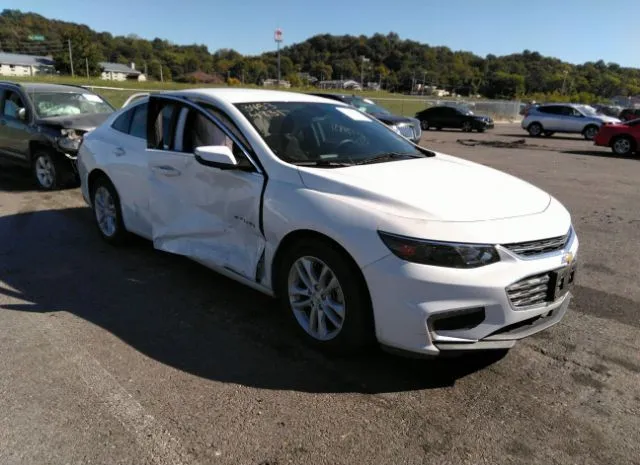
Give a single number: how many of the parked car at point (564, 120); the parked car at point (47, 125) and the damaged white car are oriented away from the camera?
0

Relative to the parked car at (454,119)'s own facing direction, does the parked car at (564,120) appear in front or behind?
in front

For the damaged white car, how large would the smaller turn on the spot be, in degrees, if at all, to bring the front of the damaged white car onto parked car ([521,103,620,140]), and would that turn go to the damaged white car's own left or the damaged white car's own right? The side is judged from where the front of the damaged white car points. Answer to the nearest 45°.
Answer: approximately 90° to the damaged white car's own left

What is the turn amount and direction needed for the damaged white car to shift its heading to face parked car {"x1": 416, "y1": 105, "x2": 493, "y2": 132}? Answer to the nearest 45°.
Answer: approximately 135° to its left

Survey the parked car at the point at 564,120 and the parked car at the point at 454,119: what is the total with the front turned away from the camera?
0

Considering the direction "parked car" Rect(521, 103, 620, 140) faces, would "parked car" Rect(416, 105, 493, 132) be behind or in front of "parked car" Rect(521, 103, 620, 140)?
behind

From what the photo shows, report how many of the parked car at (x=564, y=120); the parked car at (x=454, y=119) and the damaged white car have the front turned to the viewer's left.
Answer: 0

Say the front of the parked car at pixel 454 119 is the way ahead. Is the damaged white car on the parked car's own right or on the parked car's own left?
on the parked car's own right

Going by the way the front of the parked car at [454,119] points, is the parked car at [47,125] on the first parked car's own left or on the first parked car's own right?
on the first parked car's own right

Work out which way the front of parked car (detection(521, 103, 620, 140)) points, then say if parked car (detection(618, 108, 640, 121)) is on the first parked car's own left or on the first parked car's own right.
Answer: on the first parked car's own left

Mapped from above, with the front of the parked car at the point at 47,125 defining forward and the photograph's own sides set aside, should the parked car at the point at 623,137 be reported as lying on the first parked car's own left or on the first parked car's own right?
on the first parked car's own left

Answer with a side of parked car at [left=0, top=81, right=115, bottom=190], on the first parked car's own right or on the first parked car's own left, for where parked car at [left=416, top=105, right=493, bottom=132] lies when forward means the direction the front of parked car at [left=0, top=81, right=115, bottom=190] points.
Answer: on the first parked car's own left

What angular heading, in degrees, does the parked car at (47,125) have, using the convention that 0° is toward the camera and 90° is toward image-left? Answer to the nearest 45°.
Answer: approximately 315°

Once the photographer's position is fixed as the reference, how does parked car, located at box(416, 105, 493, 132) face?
facing the viewer and to the right of the viewer
